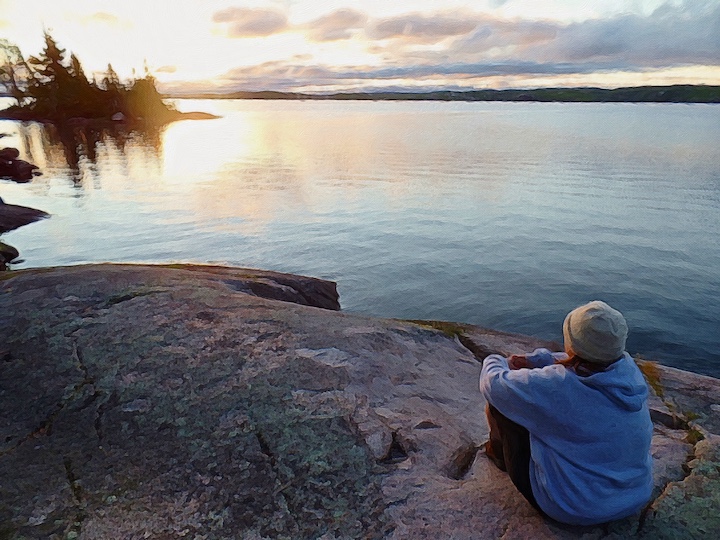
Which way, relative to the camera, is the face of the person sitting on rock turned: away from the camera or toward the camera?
away from the camera

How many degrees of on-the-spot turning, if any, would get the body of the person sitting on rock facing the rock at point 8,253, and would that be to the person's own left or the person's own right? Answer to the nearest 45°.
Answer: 0° — they already face it

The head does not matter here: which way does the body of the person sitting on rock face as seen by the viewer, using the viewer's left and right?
facing away from the viewer and to the left of the viewer
